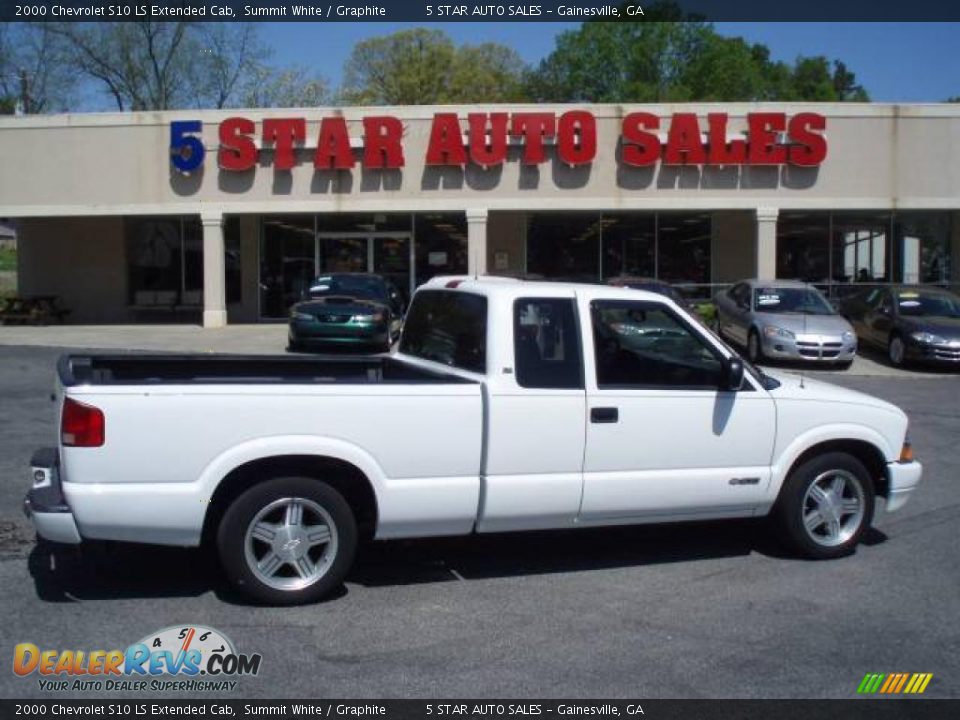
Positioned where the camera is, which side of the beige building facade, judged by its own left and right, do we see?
front

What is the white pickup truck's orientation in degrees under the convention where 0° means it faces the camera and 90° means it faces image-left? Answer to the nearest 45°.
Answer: approximately 270°

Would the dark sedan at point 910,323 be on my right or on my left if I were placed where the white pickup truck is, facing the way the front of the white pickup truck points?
on my left

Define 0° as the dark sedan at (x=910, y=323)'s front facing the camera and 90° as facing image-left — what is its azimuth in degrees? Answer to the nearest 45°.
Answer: approximately 315°

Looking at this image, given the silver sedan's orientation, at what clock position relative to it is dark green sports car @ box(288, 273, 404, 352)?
The dark green sports car is roughly at 4 o'clock from the silver sedan.

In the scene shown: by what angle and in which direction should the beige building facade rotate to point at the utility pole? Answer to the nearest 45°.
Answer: approximately 135° to its right

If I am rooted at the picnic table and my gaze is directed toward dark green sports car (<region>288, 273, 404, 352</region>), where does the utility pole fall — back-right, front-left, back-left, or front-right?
back-left

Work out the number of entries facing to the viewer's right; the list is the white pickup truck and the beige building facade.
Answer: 1

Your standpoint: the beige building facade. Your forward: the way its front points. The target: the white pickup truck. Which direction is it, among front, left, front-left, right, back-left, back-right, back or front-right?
front

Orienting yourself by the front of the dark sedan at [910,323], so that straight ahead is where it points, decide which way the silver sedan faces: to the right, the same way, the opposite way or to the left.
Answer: the same way

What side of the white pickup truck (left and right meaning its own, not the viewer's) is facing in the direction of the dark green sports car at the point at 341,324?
left
